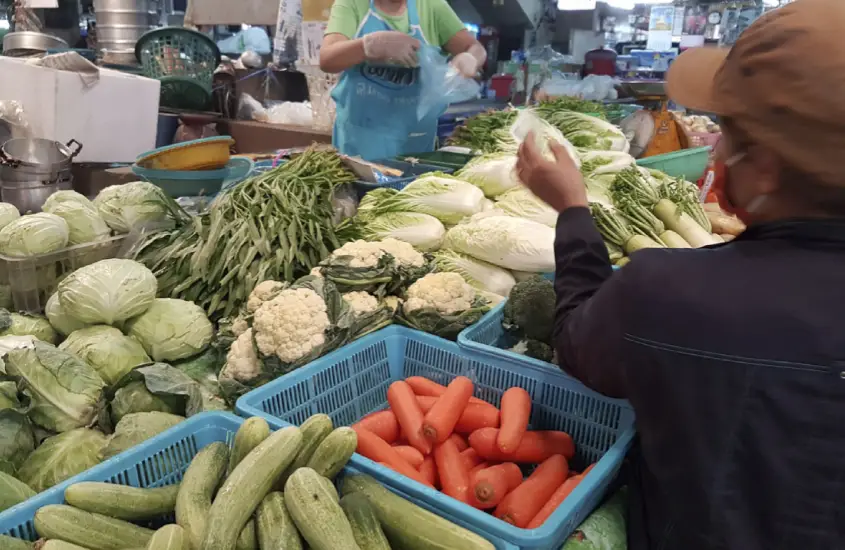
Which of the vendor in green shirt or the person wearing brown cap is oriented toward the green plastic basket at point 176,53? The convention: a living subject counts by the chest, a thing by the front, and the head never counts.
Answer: the person wearing brown cap

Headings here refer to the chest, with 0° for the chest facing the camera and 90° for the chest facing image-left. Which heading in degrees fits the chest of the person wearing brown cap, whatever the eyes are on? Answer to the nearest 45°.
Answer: approximately 135°

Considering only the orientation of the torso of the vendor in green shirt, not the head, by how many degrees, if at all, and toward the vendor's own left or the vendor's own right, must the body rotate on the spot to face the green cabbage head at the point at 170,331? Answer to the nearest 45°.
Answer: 0° — they already face it

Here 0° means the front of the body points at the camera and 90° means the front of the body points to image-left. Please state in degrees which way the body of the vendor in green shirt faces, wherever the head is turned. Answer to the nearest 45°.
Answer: approximately 0°

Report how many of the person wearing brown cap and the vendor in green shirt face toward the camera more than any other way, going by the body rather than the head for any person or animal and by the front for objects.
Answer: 1

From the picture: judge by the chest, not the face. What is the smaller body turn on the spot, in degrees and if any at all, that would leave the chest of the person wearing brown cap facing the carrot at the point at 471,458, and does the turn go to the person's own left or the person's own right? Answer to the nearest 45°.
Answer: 0° — they already face it

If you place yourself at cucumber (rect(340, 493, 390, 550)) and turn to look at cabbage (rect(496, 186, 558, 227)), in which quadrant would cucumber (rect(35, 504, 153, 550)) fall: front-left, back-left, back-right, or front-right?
back-left

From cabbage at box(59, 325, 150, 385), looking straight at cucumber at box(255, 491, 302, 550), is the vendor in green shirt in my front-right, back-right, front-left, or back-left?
back-left

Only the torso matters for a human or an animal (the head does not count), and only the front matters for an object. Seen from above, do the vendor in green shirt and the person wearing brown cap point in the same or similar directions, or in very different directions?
very different directions

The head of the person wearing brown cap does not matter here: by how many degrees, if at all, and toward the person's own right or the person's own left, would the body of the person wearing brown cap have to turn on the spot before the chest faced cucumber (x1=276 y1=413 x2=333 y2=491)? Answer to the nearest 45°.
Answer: approximately 45° to the person's own left
